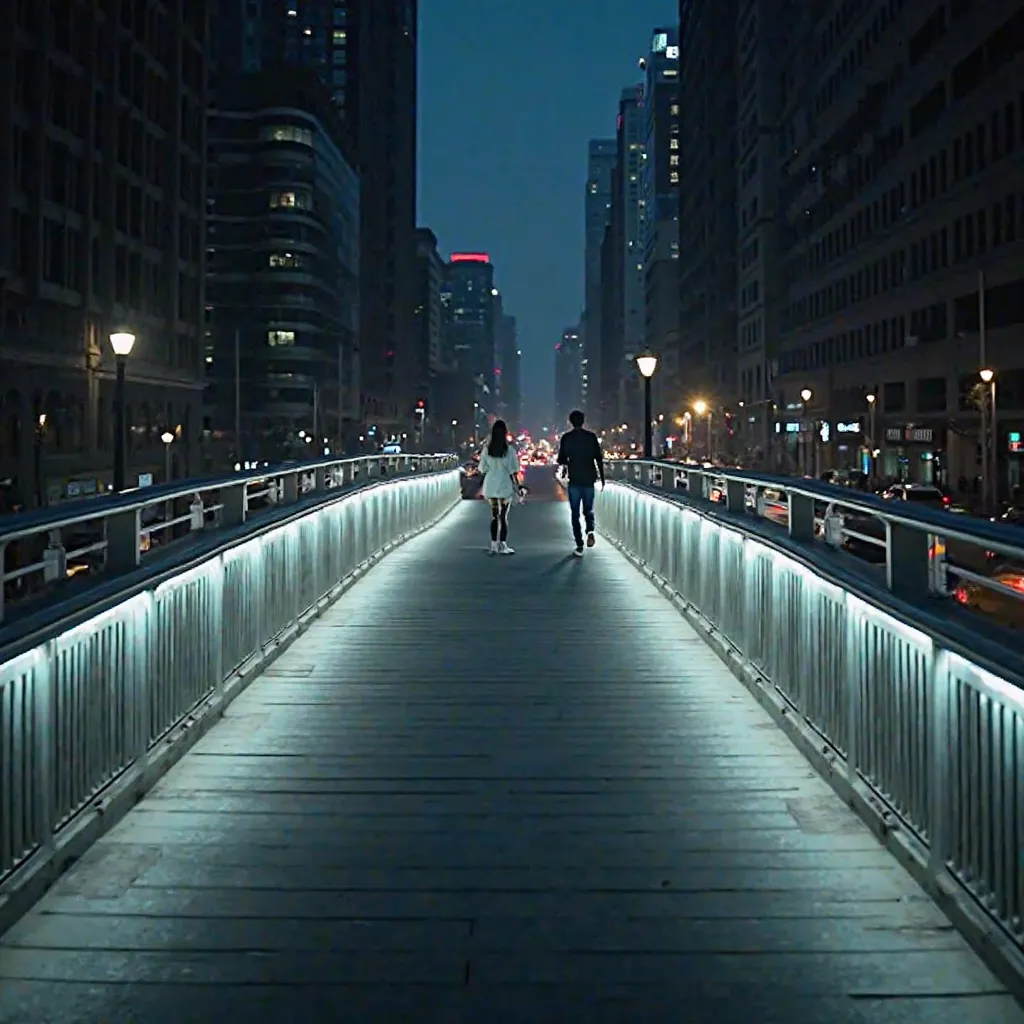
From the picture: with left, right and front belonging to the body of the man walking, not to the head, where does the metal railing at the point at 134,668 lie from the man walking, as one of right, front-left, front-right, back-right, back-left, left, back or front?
back

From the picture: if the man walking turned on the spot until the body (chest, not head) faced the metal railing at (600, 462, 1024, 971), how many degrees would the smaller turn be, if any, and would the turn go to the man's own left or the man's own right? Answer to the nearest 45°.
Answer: approximately 180°

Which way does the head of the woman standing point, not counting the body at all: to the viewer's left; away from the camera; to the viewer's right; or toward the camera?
away from the camera

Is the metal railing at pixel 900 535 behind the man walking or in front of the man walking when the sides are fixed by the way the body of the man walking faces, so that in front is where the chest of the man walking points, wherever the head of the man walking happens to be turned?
behind

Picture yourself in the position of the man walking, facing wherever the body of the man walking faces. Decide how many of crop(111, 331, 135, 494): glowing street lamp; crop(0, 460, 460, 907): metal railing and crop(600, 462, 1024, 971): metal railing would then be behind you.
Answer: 2

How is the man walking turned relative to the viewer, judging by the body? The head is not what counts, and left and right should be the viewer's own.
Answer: facing away from the viewer

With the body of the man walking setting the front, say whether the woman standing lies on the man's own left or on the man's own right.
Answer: on the man's own left
